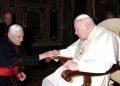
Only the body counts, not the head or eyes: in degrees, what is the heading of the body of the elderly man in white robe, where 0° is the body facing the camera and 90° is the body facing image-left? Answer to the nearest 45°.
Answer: approximately 45°

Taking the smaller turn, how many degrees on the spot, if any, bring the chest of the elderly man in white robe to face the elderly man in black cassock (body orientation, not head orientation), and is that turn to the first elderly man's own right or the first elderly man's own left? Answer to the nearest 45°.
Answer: approximately 45° to the first elderly man's own right

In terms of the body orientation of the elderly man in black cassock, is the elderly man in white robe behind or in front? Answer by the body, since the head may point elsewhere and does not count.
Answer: in front

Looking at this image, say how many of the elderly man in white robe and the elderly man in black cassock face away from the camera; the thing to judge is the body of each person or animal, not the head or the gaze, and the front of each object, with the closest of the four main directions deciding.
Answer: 0

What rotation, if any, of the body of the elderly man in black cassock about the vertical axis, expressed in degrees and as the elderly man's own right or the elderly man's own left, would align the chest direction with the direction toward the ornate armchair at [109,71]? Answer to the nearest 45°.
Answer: approximately 45° to the elderly man's own left

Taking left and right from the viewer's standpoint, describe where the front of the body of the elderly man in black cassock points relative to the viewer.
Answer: facing the viewer and to the right of the viewer
